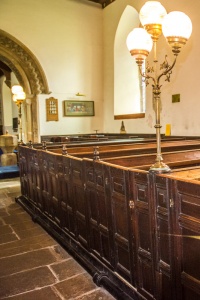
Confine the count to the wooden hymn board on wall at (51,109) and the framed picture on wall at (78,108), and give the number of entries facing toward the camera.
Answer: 2

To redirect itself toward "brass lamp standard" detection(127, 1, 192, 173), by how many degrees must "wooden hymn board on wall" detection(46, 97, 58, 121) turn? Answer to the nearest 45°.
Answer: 0° — it already faces it

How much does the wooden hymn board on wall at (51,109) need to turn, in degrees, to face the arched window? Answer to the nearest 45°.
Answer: approximately 90° to its left

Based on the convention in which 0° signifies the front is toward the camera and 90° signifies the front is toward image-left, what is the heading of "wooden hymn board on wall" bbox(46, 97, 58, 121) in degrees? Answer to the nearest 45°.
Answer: approximately 0°

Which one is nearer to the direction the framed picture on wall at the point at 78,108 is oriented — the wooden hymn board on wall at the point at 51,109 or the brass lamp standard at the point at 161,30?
the brass lamp standard

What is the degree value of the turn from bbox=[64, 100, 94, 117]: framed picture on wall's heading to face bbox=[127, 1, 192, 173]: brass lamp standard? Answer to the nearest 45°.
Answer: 0° — it already faces it

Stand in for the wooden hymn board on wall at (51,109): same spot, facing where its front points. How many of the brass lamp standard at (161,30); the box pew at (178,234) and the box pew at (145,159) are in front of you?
3

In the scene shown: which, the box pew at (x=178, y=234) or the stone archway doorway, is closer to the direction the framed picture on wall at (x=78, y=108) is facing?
the box pew

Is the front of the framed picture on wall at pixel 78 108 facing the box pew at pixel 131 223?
yes

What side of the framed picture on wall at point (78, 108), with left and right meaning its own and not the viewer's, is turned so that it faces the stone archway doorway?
right
